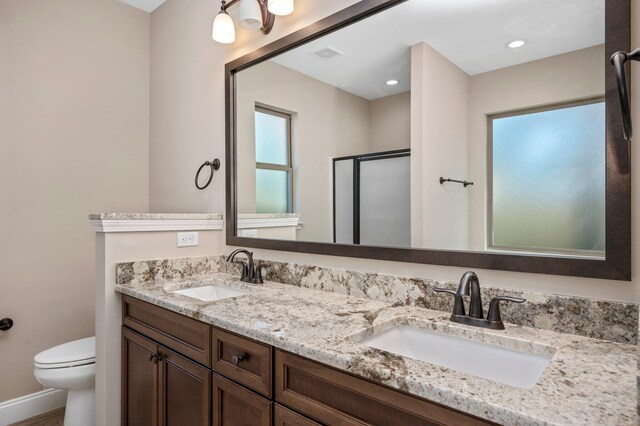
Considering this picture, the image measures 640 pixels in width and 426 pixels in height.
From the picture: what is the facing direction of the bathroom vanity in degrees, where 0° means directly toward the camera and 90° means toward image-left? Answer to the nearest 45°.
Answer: approximately 45°

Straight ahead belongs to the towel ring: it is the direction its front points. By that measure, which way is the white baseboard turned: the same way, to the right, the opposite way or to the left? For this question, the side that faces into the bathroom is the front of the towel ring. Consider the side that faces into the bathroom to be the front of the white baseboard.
to the left
